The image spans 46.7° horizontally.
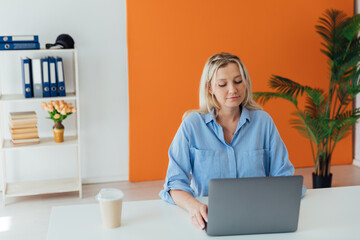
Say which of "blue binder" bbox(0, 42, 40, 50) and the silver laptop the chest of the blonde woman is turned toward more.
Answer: the silver laptop

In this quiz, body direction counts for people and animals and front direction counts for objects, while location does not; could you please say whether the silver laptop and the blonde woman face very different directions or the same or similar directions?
very different directions

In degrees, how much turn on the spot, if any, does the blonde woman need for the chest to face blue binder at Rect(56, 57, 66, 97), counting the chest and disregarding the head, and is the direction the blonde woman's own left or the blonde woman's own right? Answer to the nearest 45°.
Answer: approximately 135° to the blonde woman's own right

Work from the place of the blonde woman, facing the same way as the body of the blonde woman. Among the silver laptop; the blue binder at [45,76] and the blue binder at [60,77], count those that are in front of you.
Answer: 1

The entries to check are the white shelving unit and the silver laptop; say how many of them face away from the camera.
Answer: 1

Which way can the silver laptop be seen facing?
away from the camera

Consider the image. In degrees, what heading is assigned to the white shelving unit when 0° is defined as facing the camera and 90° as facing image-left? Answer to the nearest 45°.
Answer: approximately 0°

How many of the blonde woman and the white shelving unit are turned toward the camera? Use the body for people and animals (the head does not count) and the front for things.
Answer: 2

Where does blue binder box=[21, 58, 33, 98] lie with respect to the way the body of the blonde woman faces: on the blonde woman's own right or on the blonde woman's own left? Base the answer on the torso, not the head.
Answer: on the blonde woman's own right

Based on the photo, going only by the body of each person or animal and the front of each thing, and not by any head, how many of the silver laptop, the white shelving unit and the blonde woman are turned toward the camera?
2

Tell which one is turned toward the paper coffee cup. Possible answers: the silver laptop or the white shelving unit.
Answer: the white shelving unit
